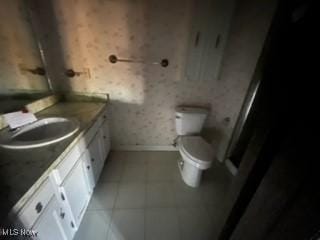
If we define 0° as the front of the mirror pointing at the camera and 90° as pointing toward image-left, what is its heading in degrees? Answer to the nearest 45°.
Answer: approximately 315°
